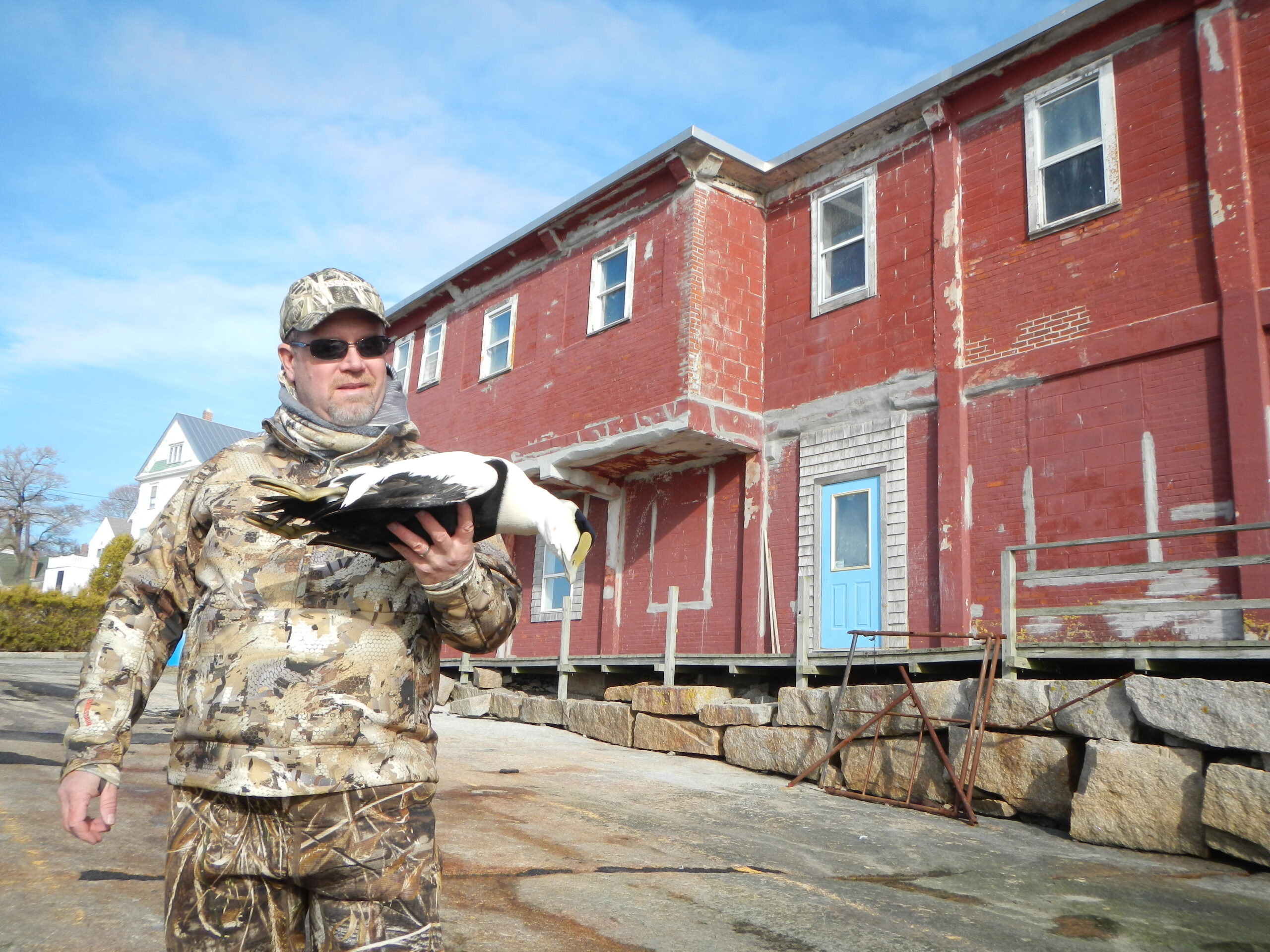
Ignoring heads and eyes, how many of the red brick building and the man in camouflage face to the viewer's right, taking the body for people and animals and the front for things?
0

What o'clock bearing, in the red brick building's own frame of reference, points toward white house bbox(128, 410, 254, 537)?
The white house is roughly at 3 o'clock from the red brick building.

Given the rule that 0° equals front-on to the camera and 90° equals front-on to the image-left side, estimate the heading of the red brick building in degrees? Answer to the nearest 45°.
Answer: approximately 45°

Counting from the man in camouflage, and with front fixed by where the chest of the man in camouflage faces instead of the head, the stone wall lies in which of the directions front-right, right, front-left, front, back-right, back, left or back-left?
back-left

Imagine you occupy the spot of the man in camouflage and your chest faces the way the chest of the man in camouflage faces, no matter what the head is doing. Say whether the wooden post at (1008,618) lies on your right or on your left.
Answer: on your left

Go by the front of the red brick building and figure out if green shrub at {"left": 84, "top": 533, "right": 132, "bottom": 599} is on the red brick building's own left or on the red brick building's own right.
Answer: on the red brick building's own right

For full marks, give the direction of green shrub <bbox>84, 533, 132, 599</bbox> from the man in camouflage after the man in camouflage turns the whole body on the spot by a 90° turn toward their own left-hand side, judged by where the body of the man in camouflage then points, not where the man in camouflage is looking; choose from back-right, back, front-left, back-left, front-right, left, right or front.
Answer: left

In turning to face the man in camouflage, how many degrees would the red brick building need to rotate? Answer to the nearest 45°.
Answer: approximately 45° to its left

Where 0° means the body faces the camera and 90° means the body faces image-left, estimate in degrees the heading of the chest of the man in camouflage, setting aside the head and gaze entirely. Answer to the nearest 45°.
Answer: approximately 0°

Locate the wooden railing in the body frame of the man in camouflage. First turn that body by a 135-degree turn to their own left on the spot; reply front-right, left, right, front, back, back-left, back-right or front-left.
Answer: front

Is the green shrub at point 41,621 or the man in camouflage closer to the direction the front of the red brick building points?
the man in camouflage
